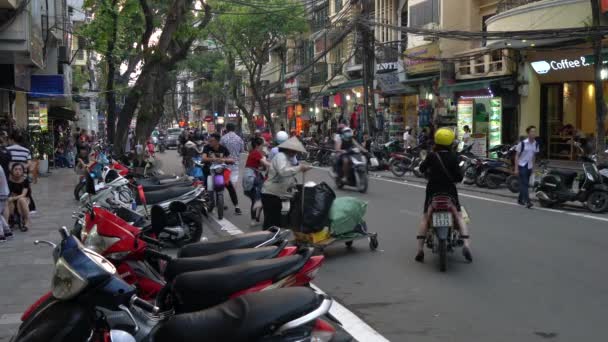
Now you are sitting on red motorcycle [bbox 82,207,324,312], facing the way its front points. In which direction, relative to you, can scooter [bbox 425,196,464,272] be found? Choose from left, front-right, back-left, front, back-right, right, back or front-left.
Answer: back-right

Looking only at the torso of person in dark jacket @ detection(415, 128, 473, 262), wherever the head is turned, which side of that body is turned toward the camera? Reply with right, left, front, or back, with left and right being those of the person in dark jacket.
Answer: back

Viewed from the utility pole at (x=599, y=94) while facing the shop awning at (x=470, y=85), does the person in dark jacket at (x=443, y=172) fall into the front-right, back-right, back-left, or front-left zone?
back-left

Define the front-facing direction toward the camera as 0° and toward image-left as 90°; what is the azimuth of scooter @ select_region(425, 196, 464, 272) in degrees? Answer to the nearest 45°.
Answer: approximately 180°

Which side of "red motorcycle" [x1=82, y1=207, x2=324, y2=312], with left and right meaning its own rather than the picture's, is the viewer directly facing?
left

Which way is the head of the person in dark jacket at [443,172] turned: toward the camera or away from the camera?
away from the camera

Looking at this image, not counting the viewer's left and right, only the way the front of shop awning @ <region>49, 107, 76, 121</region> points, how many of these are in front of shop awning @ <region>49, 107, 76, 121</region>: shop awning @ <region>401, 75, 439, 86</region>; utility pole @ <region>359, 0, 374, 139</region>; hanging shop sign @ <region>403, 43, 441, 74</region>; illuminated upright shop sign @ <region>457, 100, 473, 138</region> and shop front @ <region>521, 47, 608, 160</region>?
5

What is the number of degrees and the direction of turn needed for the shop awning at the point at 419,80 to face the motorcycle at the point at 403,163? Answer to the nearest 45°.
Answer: approximately 45° to its left

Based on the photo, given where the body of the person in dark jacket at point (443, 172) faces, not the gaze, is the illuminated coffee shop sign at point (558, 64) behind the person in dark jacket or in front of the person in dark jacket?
in front

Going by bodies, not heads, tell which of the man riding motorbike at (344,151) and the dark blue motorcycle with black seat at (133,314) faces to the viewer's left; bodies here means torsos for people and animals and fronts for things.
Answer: the dark blue motorcycle with black seat

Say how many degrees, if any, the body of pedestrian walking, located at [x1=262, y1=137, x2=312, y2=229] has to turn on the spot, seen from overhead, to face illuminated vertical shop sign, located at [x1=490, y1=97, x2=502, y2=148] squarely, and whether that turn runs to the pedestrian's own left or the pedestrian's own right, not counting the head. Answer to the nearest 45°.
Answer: approximately 45° to the pedestrian's own left

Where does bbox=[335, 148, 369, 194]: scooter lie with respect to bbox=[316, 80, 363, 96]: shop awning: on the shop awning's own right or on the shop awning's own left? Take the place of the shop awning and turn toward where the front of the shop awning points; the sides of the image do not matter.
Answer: on the shop awning's own left
